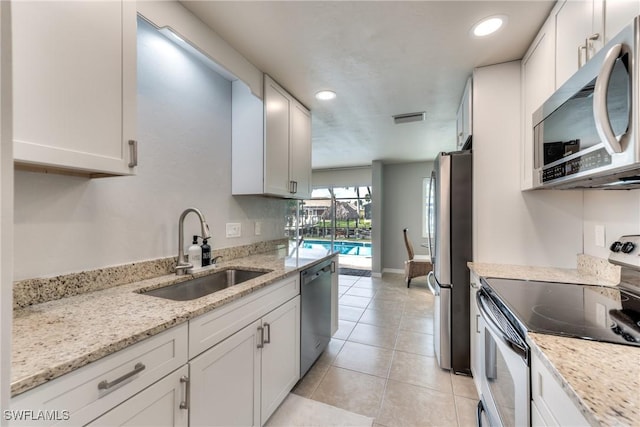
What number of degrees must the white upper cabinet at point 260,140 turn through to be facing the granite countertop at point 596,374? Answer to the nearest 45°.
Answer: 0° — it already faces it

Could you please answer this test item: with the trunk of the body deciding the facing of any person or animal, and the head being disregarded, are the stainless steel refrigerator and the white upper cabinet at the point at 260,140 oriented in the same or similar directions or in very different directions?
very different directions

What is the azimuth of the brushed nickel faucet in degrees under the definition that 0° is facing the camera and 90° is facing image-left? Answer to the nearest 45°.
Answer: approximately 315°

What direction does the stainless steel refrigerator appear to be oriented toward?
to the viewer's left

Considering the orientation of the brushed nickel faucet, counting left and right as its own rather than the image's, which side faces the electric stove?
front

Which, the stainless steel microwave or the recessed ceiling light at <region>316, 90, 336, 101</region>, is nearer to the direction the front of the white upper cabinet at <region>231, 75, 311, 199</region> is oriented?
the stainless steel microwave

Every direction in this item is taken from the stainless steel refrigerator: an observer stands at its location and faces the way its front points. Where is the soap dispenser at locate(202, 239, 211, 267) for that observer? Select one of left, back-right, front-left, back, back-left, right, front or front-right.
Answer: front-left

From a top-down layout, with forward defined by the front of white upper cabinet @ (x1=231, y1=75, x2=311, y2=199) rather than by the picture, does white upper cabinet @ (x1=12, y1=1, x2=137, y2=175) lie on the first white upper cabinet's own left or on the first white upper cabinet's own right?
on the first white upper cabinet's own right

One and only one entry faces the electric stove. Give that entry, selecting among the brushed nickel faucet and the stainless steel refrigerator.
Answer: the brushed nickel faucet

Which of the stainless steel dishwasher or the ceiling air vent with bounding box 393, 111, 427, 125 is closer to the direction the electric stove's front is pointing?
the stainless steel dishwasher

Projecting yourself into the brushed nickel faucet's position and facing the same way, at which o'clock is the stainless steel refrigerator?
The stainless steel refrigerator is roughly at 11 o'clock from the brushed nickel faucet.

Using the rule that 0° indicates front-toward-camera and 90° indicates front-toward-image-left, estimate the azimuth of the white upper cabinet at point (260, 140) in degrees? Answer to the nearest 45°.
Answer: approximately 315°

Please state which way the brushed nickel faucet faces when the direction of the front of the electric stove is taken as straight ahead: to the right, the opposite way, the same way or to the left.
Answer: the opposite way
